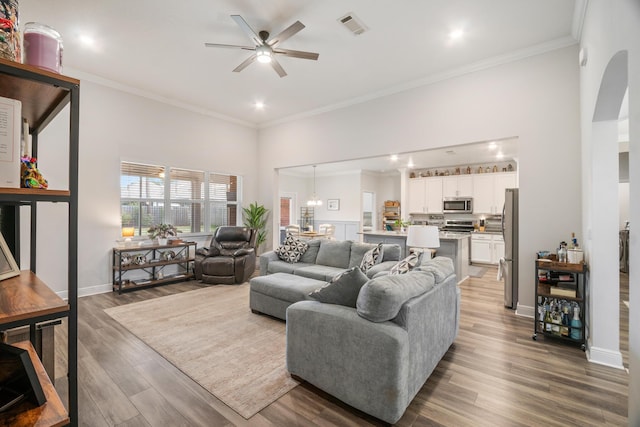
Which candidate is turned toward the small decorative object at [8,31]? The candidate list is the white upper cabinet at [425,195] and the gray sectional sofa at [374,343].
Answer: the white upper cabinet

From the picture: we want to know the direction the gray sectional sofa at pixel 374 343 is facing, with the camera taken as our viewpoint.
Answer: facing away from the viewer and to the left of the viewer

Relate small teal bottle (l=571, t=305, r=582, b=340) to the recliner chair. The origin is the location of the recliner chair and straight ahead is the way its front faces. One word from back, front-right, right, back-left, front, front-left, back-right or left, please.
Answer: left

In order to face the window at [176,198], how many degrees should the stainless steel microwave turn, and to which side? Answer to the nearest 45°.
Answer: approximately 45° to its right

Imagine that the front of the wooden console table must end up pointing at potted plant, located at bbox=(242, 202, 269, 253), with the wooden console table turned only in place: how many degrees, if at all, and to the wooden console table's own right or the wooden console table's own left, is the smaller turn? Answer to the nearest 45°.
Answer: approximately 45° to the wooden console table's own left

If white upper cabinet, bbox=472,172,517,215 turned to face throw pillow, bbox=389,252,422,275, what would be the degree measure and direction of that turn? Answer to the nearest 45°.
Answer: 0° — it already faces it

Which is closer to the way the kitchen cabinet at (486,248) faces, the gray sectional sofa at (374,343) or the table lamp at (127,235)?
the gray sectional sofa

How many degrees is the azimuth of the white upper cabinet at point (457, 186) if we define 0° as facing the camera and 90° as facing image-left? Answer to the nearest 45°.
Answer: approximately 0°

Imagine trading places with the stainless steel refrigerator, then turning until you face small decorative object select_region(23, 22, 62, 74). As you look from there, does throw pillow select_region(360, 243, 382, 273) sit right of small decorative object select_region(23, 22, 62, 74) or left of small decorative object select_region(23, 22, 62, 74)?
right

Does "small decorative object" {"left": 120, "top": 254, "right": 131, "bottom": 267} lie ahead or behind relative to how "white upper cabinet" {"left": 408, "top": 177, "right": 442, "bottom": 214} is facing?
ahead
